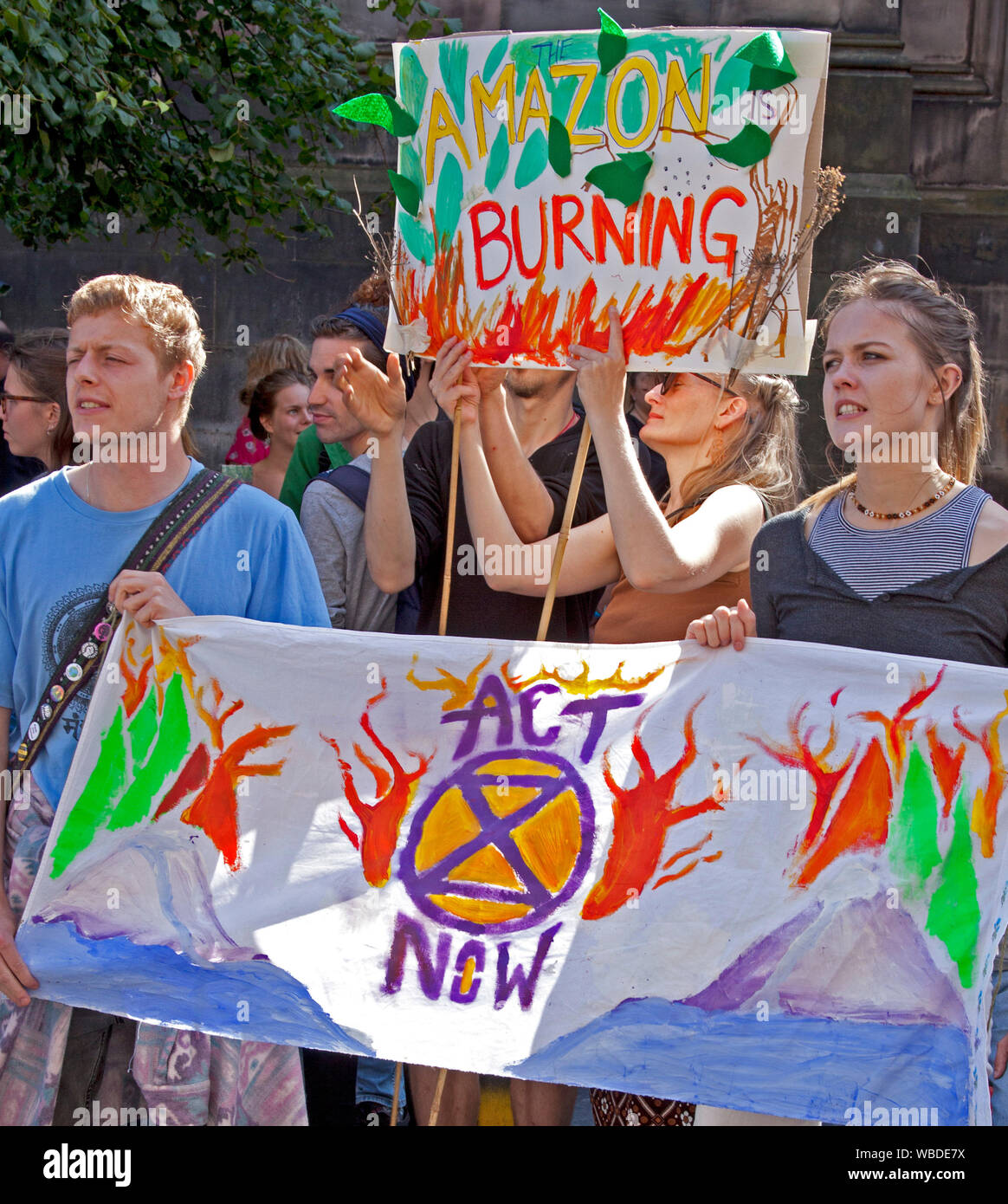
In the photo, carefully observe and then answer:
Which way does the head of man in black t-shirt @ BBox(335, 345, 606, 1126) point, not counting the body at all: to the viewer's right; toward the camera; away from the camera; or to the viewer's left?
toward the camera

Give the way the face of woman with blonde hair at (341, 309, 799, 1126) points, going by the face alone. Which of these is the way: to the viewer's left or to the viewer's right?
to the viewer's left

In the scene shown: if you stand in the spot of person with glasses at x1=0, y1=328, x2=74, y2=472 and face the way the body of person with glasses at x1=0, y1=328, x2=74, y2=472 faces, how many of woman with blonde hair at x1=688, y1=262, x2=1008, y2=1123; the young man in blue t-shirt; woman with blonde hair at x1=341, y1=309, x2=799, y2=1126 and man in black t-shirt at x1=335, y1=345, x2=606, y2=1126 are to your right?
0

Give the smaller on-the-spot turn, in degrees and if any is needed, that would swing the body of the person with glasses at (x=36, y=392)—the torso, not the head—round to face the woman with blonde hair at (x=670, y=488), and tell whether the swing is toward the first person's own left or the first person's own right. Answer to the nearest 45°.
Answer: approximately 135° to the first person's own left

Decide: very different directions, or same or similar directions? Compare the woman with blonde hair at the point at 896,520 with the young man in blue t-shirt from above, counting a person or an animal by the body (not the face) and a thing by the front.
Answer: same or similar directions

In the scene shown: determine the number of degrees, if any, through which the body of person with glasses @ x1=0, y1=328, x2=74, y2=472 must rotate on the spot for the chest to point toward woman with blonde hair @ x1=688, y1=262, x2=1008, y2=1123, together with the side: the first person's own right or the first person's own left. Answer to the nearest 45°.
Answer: approximately 135° to the first person's own left

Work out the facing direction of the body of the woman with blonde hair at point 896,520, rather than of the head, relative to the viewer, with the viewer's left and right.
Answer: facing the viewer and to the left of the viewer

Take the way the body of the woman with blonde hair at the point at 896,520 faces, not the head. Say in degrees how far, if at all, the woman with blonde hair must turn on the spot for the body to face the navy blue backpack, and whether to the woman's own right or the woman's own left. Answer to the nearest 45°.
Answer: approximately 90° to the woman's own right

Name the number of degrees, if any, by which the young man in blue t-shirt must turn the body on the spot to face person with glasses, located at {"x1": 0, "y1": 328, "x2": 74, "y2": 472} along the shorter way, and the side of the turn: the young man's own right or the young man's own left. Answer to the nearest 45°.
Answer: approximately 135° to the young man's own right

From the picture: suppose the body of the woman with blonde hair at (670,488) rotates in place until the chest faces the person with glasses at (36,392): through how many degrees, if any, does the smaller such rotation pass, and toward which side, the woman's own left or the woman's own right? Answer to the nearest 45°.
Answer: approximately 45° to the woman's own right

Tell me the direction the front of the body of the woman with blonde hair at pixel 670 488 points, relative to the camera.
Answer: to the viewer's left
